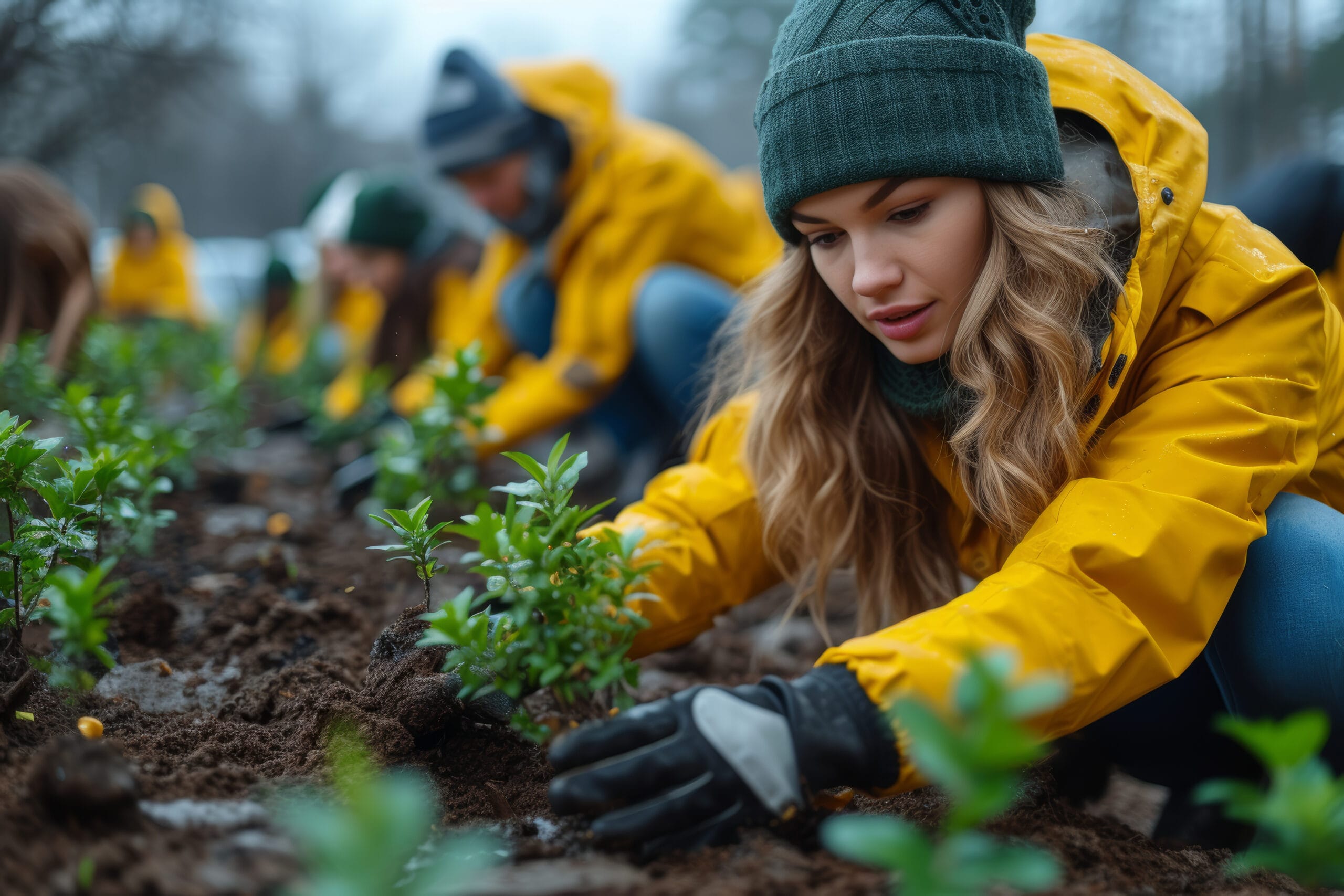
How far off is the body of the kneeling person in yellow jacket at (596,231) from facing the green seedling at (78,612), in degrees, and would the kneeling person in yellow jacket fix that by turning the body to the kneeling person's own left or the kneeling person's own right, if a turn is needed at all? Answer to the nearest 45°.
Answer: approximately 45° to the kneeling person's own left

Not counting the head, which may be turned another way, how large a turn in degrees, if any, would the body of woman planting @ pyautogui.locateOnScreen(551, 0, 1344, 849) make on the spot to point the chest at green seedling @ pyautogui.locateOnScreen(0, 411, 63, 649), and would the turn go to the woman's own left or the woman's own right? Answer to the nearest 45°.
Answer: approximately 45° to the woman's own right

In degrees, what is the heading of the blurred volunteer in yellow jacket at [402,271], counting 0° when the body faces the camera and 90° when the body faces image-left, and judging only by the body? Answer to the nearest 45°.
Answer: approximately 45°

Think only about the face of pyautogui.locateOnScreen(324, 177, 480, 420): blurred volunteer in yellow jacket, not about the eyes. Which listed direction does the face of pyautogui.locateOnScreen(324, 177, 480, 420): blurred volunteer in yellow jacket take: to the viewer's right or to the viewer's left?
to the viewer's left
